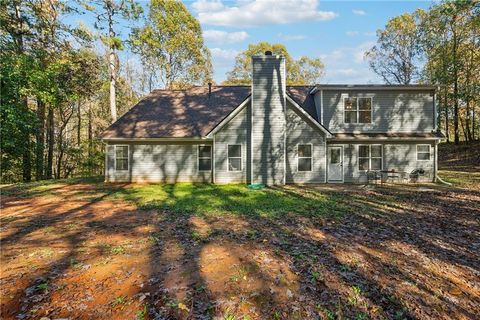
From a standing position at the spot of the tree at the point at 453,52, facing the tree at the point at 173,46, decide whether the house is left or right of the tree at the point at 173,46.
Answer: left

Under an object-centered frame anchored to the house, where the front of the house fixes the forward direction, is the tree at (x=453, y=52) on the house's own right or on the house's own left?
on the house's own right

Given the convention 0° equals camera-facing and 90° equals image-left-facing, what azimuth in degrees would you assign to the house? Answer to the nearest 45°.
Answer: approximately 180°
